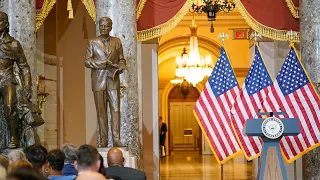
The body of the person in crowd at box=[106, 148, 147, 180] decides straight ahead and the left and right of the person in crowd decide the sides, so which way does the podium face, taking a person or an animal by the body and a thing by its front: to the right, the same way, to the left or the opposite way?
the opposite way

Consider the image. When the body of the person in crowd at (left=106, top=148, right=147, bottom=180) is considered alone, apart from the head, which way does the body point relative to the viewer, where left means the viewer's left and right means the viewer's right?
facing away from the viewer

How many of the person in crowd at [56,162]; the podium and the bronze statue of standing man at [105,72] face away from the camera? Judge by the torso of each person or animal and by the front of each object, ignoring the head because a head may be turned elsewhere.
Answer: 1

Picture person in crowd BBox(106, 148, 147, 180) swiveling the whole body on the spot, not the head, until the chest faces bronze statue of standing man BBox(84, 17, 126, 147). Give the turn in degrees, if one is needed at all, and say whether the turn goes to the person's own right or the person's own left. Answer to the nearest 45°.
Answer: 0° — they already face it

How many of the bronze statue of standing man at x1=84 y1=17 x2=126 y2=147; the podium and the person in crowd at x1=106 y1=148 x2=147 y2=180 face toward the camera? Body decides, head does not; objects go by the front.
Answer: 2

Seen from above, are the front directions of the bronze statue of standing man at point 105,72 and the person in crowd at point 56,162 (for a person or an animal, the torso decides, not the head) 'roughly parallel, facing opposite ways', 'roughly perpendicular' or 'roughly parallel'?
roughly parallel, facing opposite ways

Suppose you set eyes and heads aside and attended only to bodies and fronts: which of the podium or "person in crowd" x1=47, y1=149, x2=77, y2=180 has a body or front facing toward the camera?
the podium

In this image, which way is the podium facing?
toward the camera

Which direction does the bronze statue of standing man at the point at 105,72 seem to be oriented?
toward the camera

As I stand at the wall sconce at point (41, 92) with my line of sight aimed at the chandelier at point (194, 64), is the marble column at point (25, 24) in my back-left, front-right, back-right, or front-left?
back-right

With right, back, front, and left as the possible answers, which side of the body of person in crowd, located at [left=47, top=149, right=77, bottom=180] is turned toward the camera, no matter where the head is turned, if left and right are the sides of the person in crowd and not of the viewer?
back

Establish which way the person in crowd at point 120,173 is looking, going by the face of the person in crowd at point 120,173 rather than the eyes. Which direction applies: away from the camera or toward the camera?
away from the camera

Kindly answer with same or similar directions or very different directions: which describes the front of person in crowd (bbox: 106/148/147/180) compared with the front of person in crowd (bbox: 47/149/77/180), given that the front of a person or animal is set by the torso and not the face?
same or similar directions
